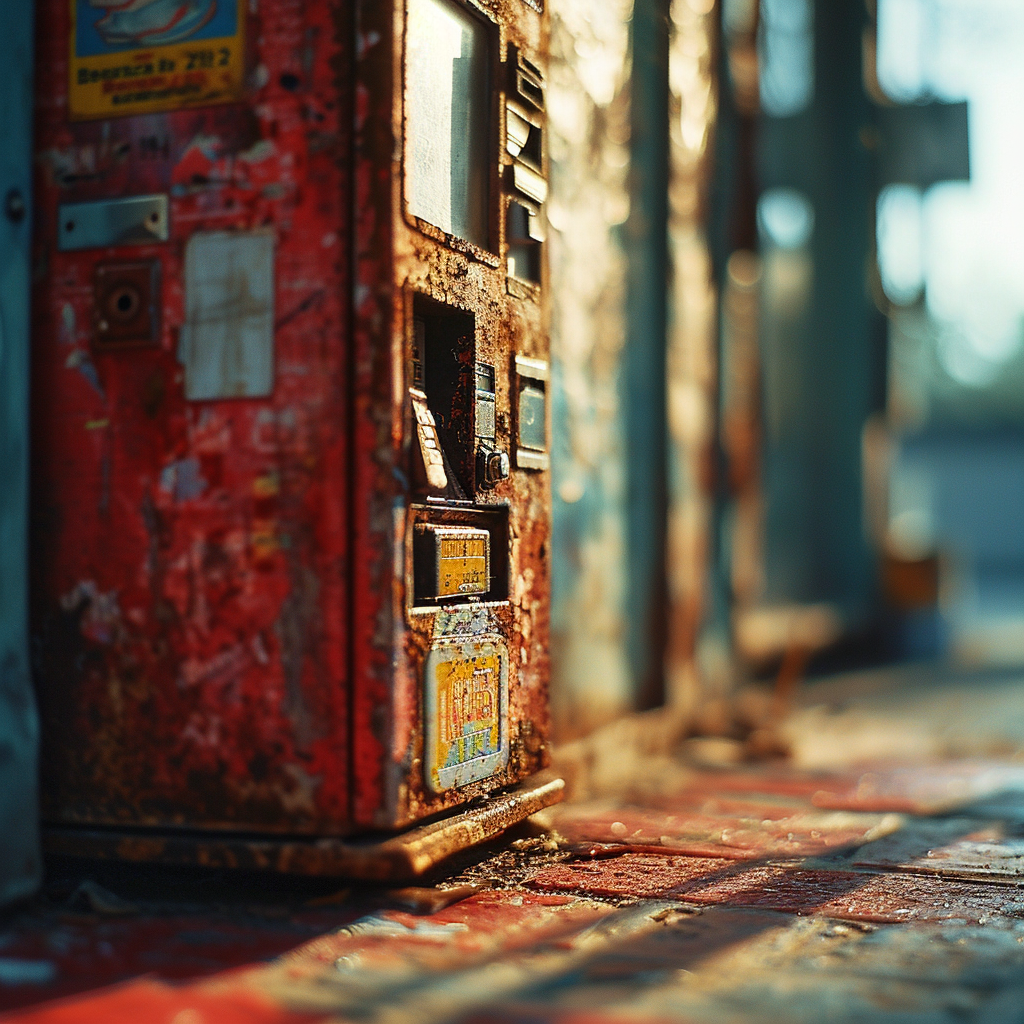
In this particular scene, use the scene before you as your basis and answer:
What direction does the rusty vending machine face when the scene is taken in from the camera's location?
facing the viewer and to the right of the viewer
